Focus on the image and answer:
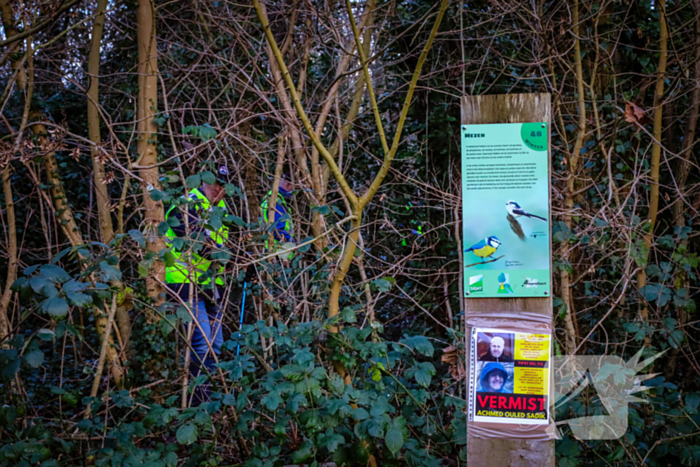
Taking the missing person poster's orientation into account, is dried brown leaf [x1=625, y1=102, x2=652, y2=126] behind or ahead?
behind

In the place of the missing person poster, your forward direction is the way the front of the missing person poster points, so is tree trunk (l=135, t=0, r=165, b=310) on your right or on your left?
on your right

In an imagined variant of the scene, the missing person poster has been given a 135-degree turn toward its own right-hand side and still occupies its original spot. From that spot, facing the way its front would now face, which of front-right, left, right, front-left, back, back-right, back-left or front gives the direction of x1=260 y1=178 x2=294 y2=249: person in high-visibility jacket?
front

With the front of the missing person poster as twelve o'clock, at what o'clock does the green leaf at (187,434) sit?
The green leaf is roughly at 3 o'clock from the missing person poster.

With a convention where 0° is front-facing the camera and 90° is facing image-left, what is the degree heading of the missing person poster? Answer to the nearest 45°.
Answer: approximately 0°

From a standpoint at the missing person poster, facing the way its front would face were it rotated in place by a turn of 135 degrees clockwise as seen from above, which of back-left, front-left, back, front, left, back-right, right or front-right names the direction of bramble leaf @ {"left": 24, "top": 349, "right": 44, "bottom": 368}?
front-left

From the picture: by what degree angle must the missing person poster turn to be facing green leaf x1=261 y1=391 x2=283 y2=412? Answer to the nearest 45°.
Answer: approximately 90° to its right

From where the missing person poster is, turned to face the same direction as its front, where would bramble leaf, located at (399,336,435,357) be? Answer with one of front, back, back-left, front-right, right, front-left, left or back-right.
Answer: back-right

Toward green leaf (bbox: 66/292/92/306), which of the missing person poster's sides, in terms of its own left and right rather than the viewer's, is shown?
right

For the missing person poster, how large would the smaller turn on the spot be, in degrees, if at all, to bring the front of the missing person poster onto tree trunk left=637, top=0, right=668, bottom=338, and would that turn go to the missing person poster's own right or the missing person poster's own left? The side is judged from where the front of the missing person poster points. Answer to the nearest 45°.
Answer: approximately 135° to the missing person poster's own left

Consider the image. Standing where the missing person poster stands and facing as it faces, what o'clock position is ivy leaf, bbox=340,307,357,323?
The ivy leaf is roughly at 4 o'clock from the missing person poster.

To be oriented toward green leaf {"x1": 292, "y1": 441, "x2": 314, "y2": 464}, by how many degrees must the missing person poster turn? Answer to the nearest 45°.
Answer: approximately 90° to its right
